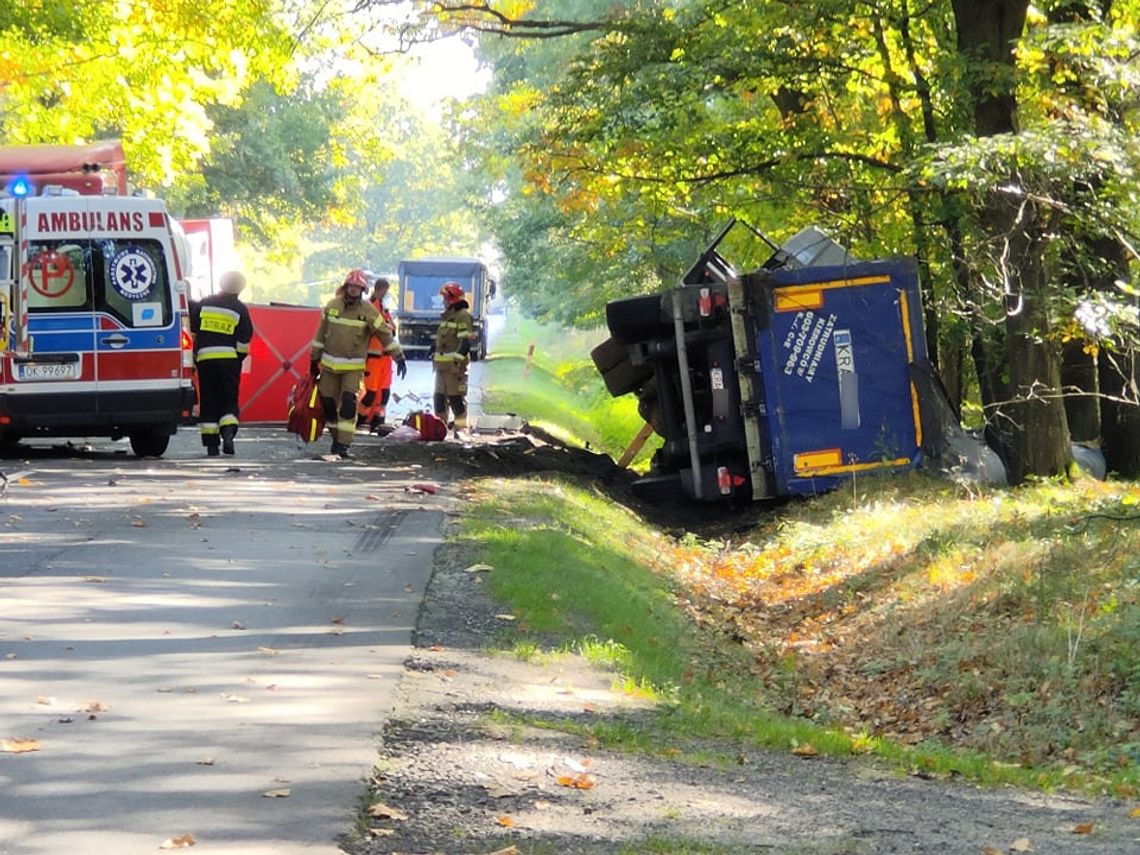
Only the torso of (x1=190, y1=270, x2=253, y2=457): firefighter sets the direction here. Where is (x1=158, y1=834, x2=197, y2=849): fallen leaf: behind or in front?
behind

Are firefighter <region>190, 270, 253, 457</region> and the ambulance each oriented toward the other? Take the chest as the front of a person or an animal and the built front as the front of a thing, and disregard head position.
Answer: no

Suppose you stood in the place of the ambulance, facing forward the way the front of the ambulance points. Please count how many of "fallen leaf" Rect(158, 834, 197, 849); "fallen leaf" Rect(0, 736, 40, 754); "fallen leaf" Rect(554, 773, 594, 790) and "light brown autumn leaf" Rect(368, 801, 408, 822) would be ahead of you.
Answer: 0

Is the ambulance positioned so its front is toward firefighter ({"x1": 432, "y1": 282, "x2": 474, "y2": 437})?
no

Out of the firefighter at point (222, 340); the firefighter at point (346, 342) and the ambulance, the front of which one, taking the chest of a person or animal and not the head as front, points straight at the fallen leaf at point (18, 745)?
the firefighter at point (346, 342)

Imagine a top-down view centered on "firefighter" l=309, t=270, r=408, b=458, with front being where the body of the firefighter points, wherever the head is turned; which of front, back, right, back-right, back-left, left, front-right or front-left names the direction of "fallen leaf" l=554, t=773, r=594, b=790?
front

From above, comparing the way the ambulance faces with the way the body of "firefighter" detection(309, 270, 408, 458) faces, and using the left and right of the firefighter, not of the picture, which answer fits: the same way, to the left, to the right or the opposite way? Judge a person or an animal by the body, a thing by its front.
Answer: the opposite way

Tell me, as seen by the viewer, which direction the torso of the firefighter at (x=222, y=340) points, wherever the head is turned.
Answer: away from the camera

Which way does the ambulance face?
away from the camera

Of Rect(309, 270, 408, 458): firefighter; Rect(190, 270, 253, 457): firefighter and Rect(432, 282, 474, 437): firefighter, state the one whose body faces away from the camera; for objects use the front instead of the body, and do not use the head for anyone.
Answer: Rect(190, 270, 253, 457): firefighter

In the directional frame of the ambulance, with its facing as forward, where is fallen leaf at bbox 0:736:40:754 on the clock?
The fallen leaf is roughly at 6 o'clock from the ambulance.

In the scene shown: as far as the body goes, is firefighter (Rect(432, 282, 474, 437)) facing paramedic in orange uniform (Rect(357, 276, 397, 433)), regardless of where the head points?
no

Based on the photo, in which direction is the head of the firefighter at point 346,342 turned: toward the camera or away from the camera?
toward the camera

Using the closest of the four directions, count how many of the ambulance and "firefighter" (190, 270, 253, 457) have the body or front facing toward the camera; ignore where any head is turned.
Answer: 0

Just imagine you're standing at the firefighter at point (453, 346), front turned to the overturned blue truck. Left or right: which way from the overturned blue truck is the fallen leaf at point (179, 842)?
right

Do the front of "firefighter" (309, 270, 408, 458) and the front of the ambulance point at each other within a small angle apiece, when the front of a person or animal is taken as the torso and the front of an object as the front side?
no

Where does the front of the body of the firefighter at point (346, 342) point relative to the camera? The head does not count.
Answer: toward the camera

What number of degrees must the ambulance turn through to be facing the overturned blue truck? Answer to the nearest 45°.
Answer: approximately 90° to its right

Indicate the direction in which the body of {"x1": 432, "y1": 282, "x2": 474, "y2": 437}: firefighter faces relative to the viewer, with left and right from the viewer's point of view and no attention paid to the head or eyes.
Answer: facing the viewer and to the left of the viewer

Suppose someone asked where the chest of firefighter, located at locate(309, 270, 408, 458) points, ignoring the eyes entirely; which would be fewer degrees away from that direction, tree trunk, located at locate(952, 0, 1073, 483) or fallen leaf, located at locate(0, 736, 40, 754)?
the fallen leaf

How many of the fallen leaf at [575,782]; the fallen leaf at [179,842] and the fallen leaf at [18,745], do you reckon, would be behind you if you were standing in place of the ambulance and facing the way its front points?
3
